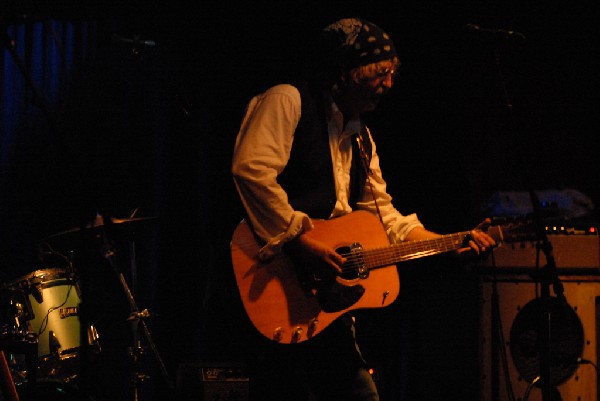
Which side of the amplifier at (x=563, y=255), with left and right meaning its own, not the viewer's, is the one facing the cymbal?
right

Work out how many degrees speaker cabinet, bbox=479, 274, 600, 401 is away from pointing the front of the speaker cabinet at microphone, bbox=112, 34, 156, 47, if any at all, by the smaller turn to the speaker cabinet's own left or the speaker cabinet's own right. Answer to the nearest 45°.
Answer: approximately 90° to the speaker cabinet's own right

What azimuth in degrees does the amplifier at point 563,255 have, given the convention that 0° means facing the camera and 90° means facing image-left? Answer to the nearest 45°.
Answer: approximately 0°

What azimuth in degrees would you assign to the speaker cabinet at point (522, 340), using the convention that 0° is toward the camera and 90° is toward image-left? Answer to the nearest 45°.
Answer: approximately 0°

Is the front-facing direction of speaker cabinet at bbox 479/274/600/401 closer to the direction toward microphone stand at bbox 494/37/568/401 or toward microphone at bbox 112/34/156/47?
the microphone stand

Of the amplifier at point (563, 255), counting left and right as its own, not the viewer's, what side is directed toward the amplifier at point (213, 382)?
right

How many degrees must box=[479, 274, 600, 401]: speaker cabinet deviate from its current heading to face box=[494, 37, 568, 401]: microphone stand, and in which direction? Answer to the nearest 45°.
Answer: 0° — it already faces it
